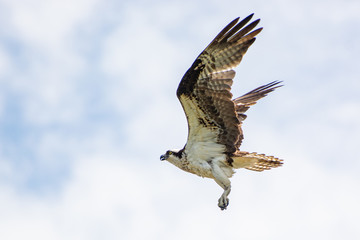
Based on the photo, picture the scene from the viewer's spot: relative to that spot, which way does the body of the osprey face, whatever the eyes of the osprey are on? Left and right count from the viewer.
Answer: facing to the left of the viewer
